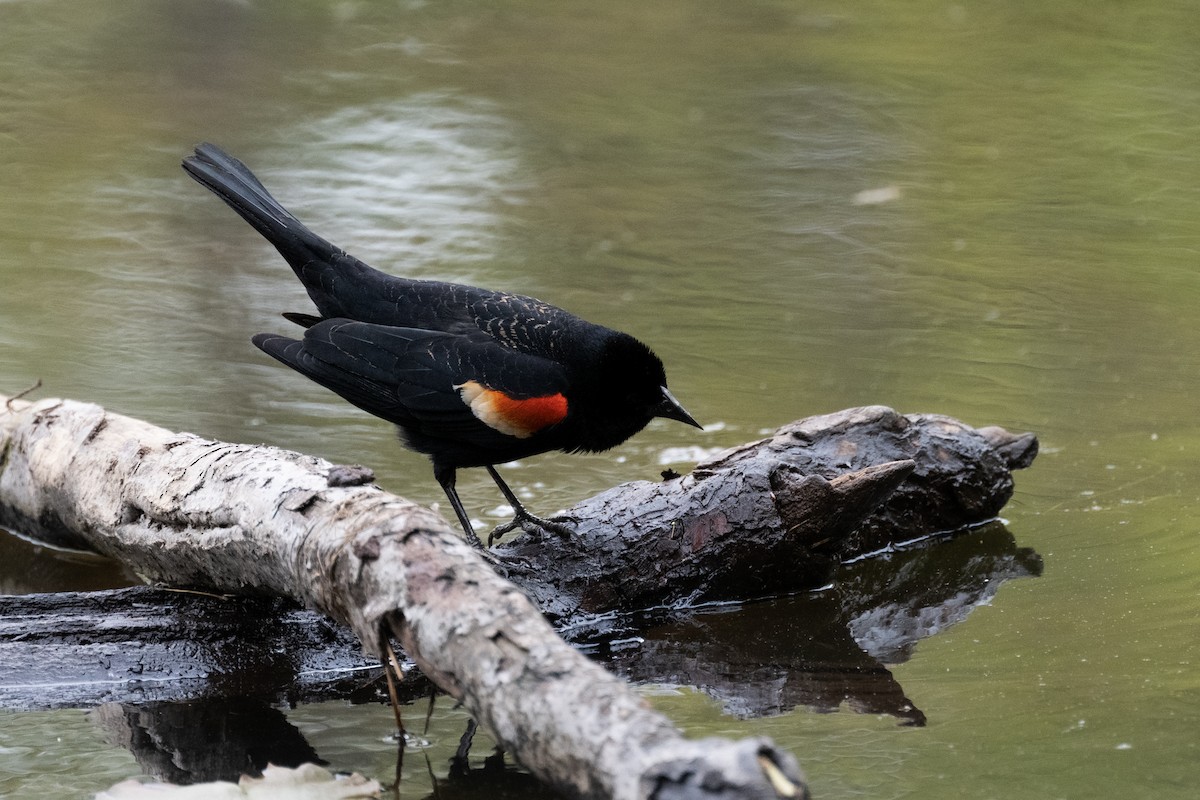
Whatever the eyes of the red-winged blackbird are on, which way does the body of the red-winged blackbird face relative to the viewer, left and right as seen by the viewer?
facing to the right of the viewer

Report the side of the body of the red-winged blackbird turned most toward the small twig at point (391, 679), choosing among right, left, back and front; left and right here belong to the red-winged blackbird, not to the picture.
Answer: right
